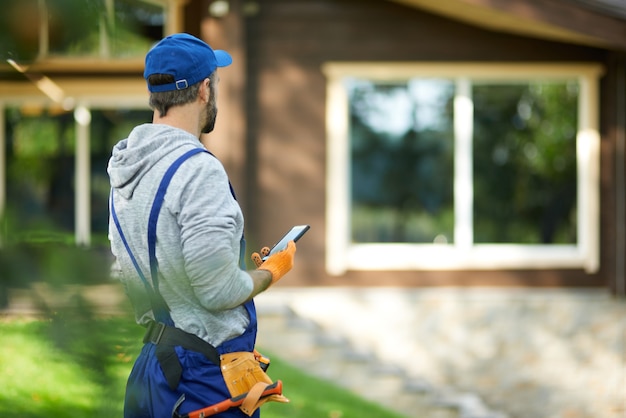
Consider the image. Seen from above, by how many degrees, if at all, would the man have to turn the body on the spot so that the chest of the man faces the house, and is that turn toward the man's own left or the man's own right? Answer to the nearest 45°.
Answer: approximately 45° to the man's own left

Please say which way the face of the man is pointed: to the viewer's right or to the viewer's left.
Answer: to the viewer's right

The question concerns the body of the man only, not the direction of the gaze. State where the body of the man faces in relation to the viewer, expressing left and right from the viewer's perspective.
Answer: facing away from the viewer and to the right of the viewer

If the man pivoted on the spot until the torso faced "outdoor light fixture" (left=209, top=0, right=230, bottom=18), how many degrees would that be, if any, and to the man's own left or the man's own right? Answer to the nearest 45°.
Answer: approximately 45° to the man's own left
